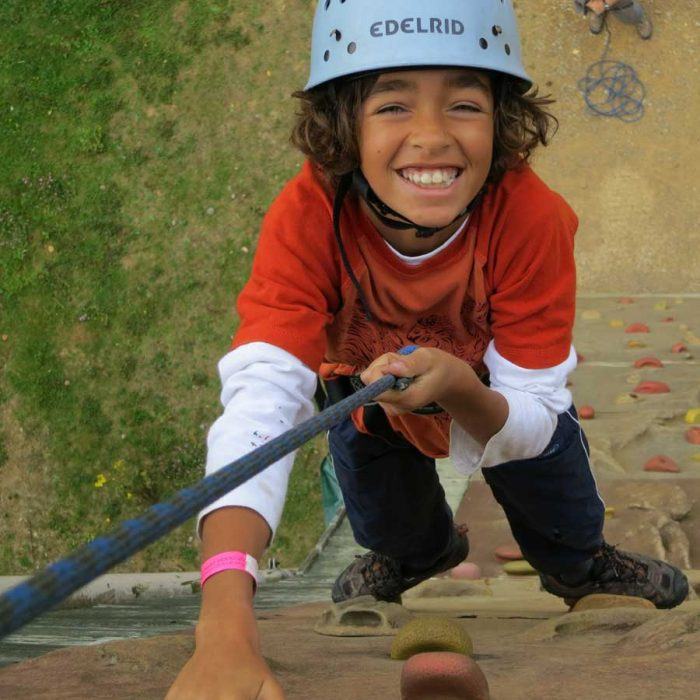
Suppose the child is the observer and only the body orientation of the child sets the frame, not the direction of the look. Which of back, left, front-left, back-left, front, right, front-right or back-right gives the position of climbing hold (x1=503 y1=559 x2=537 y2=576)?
back

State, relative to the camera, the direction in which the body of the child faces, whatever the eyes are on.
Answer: toward the camera

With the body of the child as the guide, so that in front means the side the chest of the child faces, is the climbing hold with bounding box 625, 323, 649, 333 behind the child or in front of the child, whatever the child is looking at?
behind

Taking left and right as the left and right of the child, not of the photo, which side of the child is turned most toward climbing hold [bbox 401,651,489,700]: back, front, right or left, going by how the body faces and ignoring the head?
front

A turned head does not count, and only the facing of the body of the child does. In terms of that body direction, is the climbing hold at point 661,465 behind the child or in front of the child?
behind

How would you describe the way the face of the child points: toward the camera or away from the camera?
toward the camera

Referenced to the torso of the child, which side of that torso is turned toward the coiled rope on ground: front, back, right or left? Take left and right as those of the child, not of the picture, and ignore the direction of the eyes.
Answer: back
